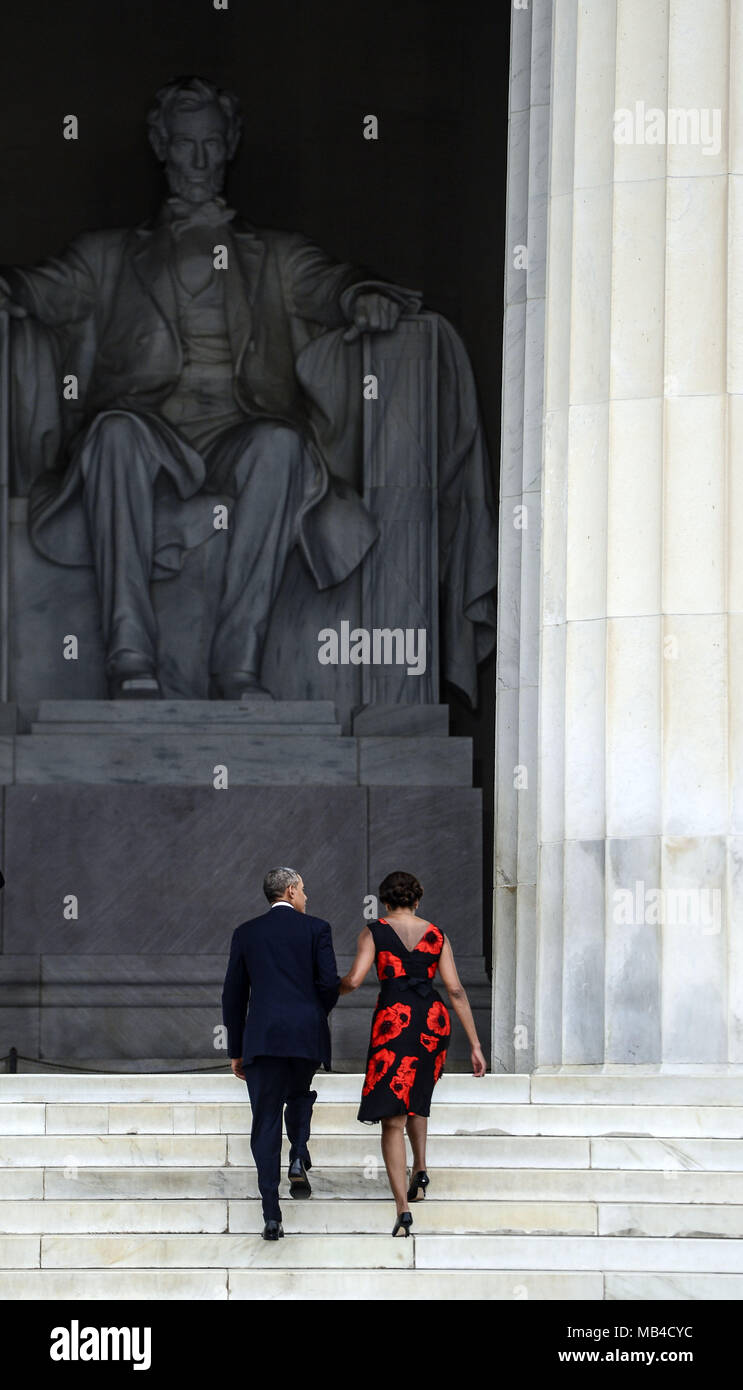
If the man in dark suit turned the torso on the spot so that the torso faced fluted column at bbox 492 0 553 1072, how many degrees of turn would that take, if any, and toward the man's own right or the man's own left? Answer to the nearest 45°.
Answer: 0° — they already face it

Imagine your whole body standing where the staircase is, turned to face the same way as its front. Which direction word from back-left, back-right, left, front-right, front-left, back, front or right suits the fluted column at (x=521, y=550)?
back

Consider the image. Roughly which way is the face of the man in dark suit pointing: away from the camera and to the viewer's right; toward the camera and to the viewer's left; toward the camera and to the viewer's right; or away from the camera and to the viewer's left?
away from the camera and to the viewer's right

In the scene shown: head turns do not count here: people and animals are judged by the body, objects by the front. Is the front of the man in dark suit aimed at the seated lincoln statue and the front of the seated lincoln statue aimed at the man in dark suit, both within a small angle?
yes

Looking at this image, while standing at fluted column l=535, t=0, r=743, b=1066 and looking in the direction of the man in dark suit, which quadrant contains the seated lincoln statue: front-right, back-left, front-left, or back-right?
back-right

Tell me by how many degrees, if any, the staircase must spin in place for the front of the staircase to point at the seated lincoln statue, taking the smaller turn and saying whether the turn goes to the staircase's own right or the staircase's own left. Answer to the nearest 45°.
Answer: approximately 180°

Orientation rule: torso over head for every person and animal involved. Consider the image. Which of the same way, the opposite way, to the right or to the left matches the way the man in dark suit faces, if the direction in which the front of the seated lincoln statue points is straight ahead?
the opposite way

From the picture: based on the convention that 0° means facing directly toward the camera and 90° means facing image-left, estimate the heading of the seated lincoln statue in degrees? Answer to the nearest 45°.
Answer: approximately 0°

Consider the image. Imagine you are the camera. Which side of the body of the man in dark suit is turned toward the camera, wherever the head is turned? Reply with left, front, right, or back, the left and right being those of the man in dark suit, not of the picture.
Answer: back
